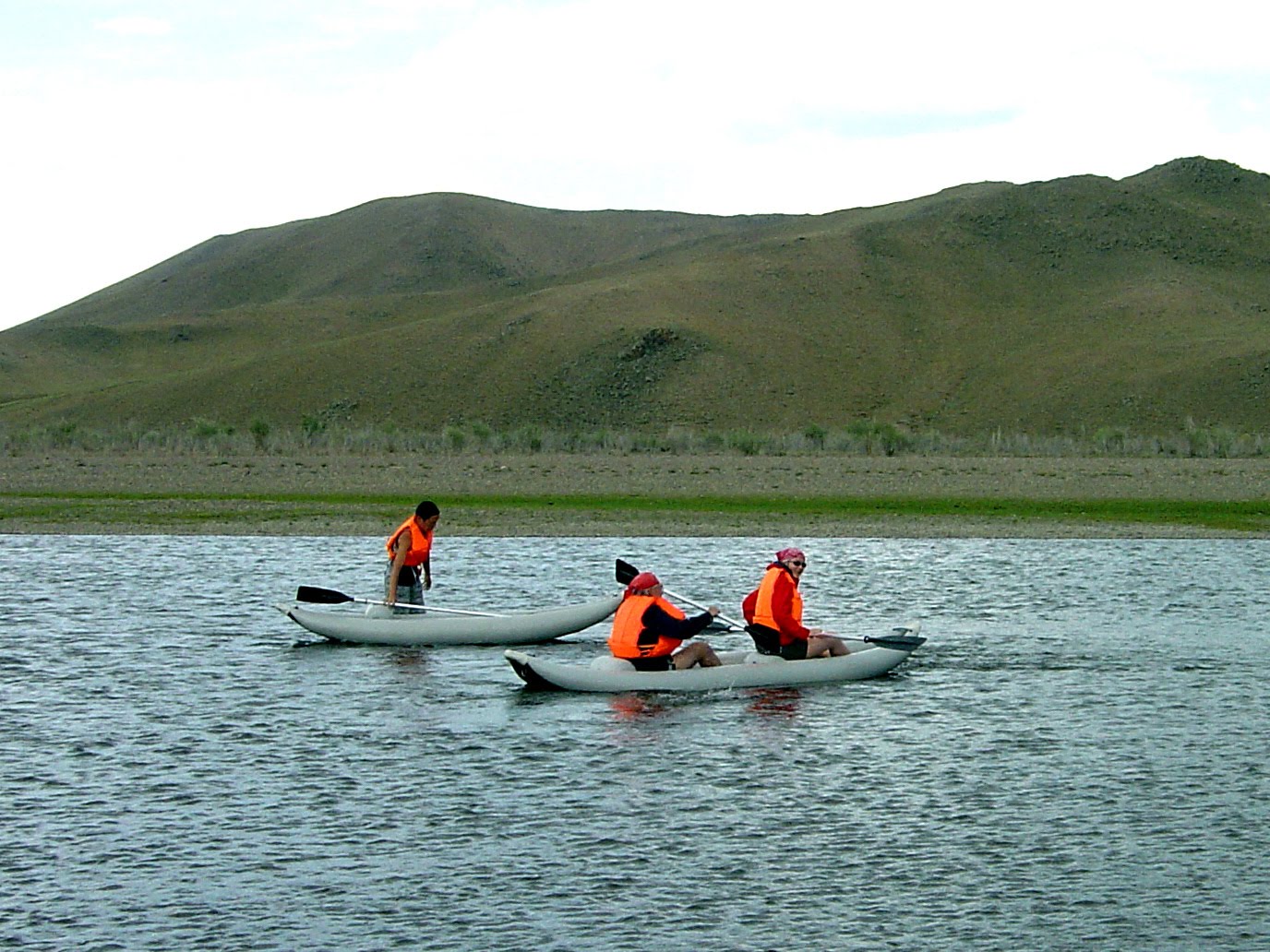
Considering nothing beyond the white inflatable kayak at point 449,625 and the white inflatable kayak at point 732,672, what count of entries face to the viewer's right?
2

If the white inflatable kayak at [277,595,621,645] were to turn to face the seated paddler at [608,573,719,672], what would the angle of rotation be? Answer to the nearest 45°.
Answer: approximately 45° to its right

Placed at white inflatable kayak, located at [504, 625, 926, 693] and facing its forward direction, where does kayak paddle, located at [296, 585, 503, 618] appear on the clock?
The kayak paddle is roughly at 7 o'clock from the white inflatable kayak.

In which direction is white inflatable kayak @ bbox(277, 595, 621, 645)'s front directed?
to the viewer's right

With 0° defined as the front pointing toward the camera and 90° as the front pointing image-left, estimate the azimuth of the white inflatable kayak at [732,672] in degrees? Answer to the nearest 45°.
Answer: approximately 270°

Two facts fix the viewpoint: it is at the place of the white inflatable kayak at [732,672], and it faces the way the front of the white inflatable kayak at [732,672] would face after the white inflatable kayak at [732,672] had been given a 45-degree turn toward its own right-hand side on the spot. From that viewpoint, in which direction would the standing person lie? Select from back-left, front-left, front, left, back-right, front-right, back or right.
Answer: back
